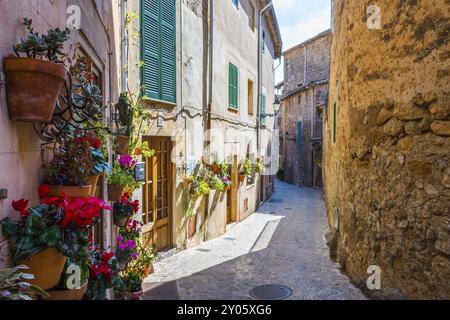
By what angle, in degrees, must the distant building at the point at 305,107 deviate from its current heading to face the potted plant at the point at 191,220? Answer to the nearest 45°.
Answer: approximately 45° to its left

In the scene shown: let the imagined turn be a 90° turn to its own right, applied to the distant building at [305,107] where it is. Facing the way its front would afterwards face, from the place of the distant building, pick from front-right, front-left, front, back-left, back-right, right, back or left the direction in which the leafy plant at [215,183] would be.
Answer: back-left

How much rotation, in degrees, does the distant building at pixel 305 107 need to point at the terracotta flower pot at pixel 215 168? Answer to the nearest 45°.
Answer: approximately 45° to its left

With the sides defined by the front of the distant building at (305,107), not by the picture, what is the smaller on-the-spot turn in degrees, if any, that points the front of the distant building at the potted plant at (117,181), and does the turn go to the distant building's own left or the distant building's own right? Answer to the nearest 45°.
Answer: approximately 45° to the distant building's own left

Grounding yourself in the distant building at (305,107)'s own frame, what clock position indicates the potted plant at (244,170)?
The potted plant is roughly at 11 o'clock from the distant building.

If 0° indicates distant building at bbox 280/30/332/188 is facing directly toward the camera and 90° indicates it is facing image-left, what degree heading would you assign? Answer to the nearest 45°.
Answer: approximately 45°

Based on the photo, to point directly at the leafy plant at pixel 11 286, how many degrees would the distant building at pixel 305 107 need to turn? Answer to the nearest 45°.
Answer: approximately 45° to its left

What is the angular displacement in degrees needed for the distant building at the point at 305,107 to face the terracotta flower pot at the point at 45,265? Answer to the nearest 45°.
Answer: approximately 45° to its left
